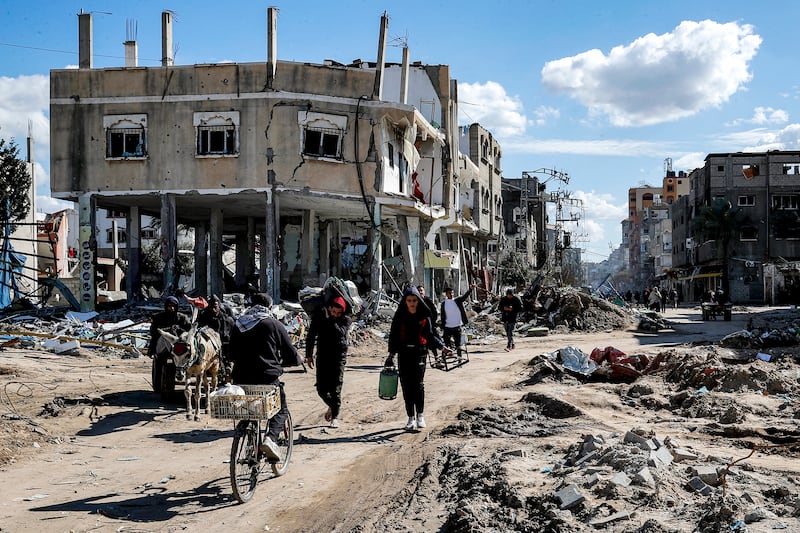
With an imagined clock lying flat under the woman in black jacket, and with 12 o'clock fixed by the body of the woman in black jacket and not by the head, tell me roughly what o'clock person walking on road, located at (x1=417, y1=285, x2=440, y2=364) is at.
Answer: The person walking on road is roughly at 6 o'clock from the woman in black jacket.

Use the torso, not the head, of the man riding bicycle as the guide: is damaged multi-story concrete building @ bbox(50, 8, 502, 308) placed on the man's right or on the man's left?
on the man's left

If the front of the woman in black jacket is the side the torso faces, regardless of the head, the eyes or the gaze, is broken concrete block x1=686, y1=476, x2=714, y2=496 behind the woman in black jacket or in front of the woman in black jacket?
in front

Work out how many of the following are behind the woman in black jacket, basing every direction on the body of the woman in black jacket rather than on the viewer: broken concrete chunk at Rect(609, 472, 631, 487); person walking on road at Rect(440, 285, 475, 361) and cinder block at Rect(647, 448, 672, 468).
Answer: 1

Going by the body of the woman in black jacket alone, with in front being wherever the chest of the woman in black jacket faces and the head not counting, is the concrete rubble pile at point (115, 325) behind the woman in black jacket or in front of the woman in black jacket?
behind

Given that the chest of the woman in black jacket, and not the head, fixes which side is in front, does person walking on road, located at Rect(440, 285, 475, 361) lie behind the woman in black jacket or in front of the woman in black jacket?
behind

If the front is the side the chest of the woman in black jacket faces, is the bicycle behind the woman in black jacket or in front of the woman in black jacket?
in front
